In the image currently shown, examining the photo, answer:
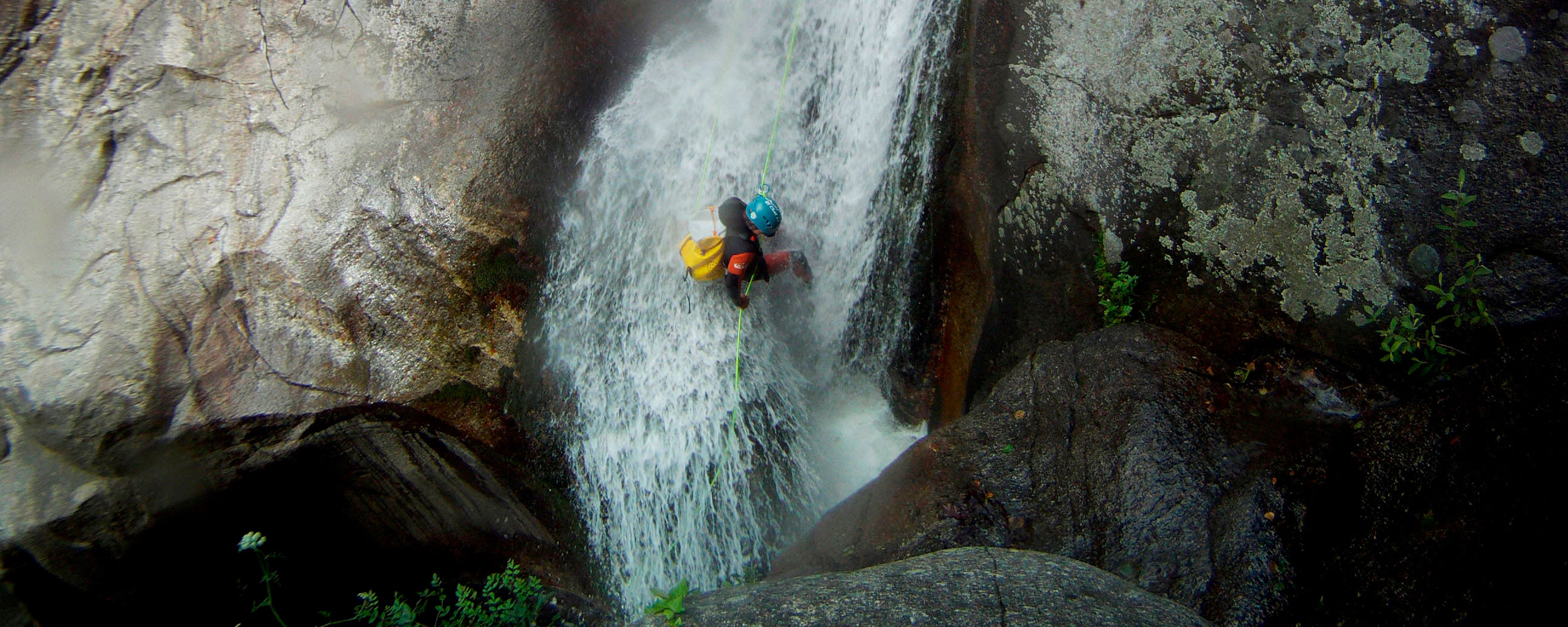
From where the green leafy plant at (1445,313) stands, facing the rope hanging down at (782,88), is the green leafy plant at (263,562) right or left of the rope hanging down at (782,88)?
left

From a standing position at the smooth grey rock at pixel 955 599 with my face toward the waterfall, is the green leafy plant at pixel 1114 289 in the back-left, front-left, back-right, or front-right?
front-right

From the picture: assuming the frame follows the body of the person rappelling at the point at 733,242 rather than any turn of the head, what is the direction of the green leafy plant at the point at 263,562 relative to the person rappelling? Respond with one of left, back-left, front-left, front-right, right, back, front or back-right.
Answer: back

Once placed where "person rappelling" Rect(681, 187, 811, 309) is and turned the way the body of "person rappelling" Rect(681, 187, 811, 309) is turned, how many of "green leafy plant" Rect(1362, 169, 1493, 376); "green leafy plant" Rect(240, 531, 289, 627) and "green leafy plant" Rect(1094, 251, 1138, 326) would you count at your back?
1

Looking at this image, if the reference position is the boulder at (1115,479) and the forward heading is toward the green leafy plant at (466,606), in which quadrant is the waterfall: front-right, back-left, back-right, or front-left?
front-right

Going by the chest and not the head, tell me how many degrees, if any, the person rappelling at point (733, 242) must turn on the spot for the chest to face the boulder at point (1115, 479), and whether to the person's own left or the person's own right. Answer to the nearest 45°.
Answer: approximately 45° to the person's own right

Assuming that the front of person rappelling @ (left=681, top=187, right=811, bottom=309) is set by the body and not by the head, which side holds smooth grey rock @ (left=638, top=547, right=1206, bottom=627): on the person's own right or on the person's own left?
on the person's own right
